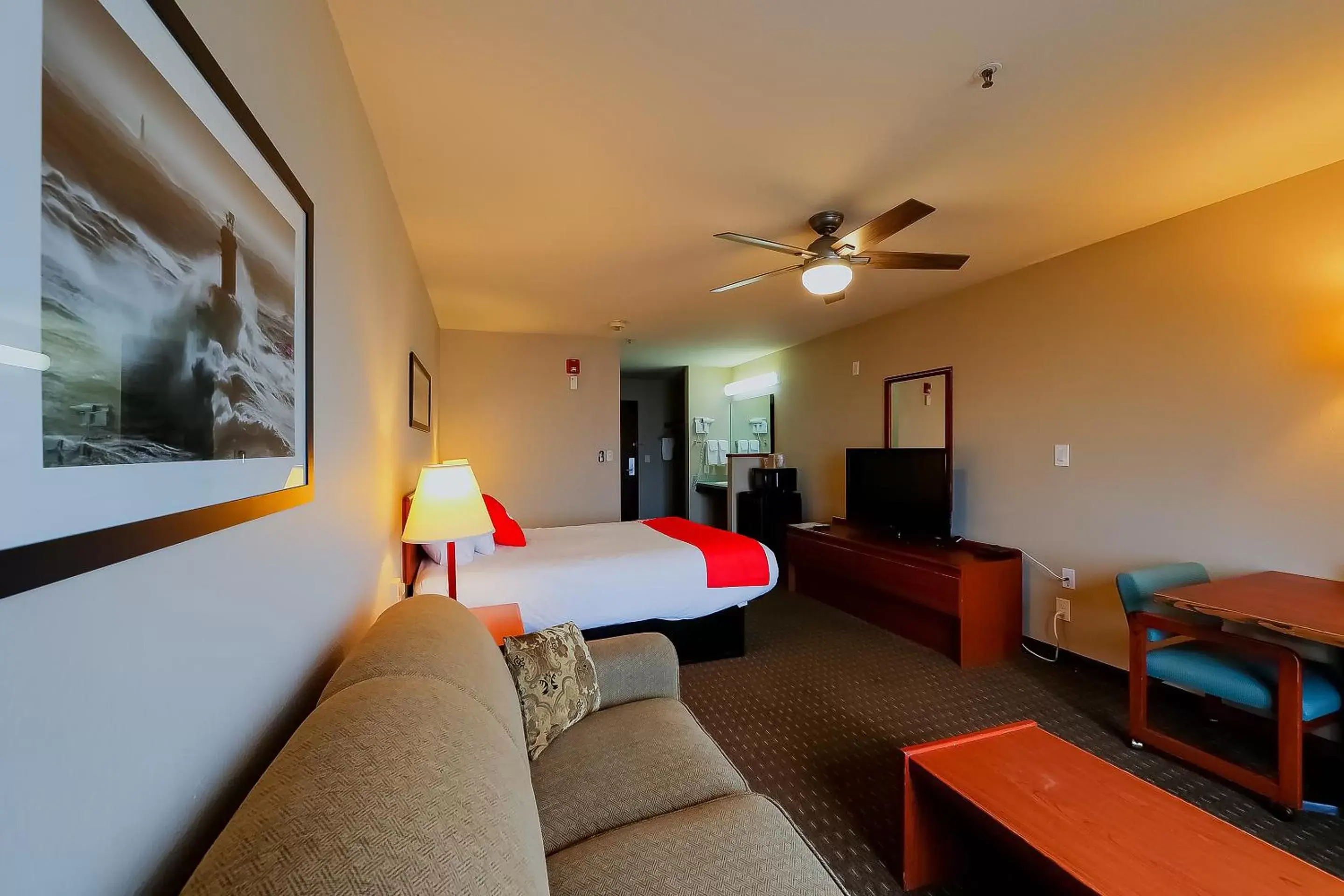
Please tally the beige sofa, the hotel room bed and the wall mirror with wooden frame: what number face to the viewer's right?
2

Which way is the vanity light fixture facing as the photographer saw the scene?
facing the viewer and to the left of the viewer

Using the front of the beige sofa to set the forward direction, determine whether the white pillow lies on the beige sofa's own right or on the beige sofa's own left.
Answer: on the beige sofa's own left

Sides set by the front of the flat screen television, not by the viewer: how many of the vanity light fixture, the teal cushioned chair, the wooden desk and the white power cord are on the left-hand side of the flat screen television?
3

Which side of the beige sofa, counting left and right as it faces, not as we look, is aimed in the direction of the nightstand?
left

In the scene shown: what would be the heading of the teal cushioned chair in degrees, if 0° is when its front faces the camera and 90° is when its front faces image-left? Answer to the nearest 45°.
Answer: approximately 315°

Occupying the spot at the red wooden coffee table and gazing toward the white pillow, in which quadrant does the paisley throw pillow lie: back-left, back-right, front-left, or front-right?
front-left

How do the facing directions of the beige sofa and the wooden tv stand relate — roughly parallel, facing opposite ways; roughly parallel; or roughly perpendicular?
roughly parallel, facing opposite ways

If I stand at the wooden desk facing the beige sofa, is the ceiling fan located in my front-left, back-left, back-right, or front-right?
front-right

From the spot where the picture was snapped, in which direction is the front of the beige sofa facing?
facing to the right of the viewer

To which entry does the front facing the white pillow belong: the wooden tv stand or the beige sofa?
the wooden tv stand

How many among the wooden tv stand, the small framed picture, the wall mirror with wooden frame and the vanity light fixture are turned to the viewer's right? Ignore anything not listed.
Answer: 1

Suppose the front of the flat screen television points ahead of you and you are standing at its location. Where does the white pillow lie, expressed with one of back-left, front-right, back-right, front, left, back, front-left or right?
front

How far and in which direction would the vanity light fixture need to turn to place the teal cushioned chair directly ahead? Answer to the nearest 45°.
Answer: approximately 90° to its left

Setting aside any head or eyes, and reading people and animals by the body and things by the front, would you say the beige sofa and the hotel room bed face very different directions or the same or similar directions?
same or similar directions

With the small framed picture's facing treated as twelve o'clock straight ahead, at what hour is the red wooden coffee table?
The red wooden coffee table is roughly at 2 o'clock from the small framed picture.

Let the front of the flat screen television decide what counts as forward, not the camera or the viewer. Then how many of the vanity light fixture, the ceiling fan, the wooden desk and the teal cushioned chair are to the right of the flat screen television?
1

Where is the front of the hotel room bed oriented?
to the viewer's right

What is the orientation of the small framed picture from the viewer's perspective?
to the viewer's right

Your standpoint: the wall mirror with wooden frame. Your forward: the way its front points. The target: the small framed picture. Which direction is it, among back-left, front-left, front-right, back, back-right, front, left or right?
front
